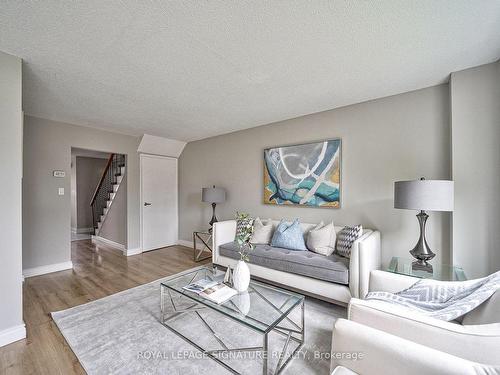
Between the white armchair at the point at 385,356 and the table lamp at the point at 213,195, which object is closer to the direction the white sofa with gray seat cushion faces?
the white armchair

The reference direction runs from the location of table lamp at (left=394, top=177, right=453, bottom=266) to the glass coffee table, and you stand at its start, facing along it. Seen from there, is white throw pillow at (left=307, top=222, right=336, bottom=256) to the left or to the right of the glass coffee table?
right

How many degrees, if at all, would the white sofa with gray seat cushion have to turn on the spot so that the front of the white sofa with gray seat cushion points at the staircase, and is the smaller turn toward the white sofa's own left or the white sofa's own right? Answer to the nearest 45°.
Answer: approximately 90° to the white sofa's own right

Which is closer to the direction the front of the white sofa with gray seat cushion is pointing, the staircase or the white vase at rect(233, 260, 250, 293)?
the white vase

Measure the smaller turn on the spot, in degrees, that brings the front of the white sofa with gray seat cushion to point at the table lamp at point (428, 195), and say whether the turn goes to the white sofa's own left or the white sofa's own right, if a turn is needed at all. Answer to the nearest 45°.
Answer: approximately 135° to the white sofa's own left

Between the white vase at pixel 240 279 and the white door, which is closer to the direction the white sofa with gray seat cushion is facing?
the white vase

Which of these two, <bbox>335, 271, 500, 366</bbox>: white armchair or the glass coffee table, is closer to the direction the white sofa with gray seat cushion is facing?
the glass coffee table

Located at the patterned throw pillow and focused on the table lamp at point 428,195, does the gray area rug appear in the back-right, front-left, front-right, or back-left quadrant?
back-right

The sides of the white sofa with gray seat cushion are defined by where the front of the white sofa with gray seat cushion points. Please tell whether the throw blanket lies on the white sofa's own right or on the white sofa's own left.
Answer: on the white sofa's own left

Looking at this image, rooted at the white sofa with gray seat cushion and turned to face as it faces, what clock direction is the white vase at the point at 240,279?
The white vase is roughly at 12 o'clock from the white sofa with gray seat cushion.

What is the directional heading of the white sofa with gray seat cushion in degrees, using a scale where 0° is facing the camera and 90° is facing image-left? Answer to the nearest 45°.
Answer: approximately 45°

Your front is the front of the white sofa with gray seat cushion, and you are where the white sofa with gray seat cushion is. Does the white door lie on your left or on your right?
on your right

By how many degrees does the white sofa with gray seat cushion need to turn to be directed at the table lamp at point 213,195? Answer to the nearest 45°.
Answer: approximately 90° to its right
